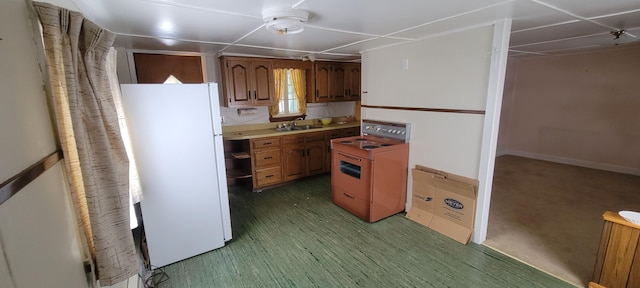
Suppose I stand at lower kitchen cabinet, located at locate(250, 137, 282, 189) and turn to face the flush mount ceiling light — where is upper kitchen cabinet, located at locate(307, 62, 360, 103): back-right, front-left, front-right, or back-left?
back-left

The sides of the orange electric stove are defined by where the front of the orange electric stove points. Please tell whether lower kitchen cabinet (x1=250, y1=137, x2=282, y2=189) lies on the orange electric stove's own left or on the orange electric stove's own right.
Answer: on the orange electric stove's own right

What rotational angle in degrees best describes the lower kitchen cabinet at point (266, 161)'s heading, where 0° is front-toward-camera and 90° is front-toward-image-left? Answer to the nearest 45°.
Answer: approximately 315°

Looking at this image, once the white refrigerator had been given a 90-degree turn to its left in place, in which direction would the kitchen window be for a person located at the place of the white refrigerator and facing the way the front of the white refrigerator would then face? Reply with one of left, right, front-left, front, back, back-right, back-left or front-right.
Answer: front-right

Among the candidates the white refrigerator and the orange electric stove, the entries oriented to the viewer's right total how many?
1

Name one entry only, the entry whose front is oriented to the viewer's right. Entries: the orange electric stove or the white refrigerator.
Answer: the white refrigerator

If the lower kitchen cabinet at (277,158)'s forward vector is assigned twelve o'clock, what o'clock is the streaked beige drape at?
The streaked beige drape is roughly at 2 o'clock from the lower kitchen cabinet.

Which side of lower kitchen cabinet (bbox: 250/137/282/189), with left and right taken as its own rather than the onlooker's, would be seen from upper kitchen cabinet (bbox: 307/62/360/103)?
left

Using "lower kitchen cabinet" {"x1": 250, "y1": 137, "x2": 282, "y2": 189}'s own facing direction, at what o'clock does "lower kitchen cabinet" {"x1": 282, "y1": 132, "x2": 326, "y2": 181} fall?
"lower kitchen cabinet" {"x1": 282, "y1": 132, "x2": 326, "y2": 181} is roughly at 10 o'clock from "lower kitchen cabinet" {"x1": 250, "y1": 137, "x2": 282, "y2": 189}.

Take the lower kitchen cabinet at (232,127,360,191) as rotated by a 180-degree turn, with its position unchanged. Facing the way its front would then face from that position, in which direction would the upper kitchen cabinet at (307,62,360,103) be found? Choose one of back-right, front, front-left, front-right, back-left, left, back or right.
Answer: right
